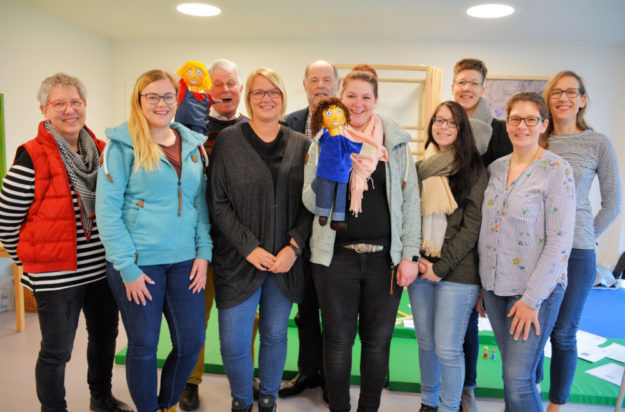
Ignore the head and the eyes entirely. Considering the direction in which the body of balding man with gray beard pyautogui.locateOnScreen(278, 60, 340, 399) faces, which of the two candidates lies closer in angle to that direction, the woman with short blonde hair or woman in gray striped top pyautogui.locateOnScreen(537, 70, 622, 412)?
the woman with short blonde hair

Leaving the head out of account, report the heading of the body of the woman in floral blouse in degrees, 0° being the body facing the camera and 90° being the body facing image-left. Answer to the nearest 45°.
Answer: approximately 45°

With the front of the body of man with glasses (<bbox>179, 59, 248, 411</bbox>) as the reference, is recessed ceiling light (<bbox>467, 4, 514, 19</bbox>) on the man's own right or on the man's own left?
on the man's own left

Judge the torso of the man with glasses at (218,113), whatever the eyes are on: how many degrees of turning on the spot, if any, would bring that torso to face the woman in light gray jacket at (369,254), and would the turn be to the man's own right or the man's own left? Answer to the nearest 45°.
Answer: approximately 45° to the man's own left

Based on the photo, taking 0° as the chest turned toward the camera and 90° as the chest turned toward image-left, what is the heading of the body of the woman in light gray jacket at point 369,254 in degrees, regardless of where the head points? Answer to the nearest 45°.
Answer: approximately 0°
